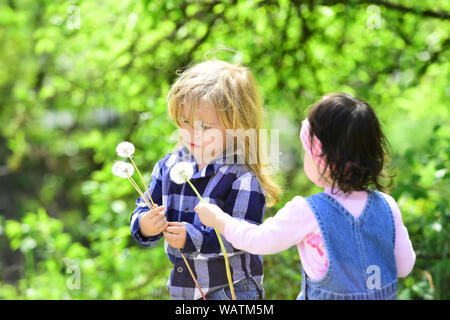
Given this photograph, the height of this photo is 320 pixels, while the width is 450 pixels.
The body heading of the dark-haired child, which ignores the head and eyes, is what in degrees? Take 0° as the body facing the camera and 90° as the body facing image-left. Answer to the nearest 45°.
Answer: approximately 135°

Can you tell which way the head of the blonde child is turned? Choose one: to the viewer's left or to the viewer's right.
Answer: to the viewer's left

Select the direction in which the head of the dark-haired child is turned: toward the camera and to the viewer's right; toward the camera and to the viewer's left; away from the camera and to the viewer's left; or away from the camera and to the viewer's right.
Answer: away from the camera and to the viewer's left

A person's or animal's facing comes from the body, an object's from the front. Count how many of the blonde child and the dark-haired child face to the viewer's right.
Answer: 0
